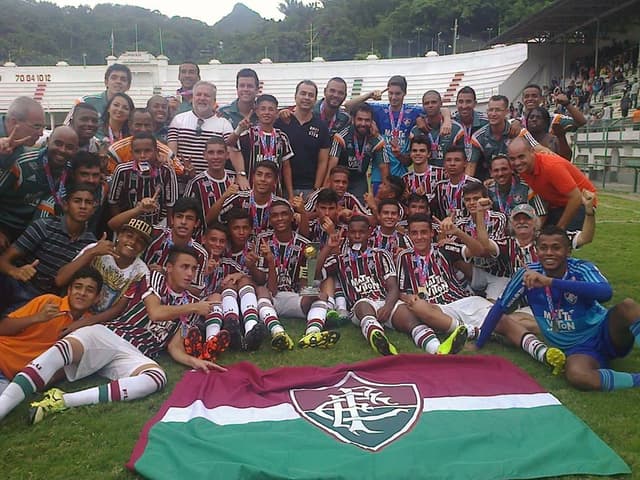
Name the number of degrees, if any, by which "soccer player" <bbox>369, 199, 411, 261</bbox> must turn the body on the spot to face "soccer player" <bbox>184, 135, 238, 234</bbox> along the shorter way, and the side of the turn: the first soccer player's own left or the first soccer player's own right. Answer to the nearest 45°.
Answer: approximately 90° to the first soccer player's own right

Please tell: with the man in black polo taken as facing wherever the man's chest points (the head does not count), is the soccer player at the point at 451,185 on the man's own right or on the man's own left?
on the man's own left

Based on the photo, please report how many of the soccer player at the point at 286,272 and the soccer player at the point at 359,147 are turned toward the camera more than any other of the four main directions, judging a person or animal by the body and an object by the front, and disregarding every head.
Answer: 2

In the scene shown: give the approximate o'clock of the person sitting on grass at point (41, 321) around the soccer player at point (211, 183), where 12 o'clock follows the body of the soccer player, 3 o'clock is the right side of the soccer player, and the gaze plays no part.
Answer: The person sitting on grass is roughly at 1 o'clock from the soccer player.

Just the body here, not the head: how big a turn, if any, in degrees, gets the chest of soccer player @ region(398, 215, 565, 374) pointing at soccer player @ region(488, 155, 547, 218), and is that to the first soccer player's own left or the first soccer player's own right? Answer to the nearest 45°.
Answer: approximately 135° to the first soccer player's own left
